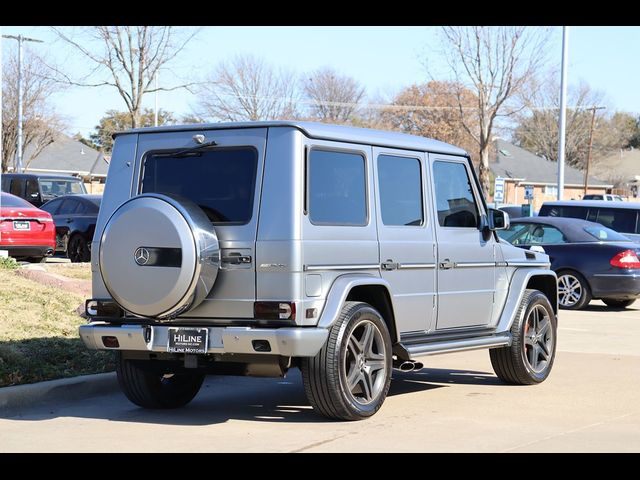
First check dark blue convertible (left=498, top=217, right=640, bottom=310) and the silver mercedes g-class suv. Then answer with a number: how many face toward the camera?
0

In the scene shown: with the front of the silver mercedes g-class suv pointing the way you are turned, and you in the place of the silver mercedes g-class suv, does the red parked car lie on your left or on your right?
on your left

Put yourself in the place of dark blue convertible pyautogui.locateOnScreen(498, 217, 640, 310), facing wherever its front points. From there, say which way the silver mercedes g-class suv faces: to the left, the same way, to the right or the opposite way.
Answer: to the right

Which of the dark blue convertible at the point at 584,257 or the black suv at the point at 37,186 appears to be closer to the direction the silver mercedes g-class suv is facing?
the dark blue convertible

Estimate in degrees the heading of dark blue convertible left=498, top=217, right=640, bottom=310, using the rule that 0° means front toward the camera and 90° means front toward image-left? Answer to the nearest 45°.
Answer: approximately 135°

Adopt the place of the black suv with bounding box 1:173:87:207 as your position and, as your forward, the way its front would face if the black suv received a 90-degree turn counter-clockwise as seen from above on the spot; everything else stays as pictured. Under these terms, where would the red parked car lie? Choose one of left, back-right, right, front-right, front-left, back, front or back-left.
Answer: back-right

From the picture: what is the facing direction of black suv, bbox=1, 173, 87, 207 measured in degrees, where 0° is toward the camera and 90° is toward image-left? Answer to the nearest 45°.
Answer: approximately 315°

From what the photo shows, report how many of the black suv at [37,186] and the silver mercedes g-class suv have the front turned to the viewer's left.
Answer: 0

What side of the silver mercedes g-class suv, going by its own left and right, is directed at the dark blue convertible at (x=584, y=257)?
front

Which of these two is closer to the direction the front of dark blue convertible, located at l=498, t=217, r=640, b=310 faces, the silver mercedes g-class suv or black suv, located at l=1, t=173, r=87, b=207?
the black suv

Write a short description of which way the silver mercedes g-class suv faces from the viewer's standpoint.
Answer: facing away from the viewer and to the right of the viewer

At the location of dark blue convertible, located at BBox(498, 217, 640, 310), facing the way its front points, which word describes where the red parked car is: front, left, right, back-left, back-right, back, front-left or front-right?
front-left
